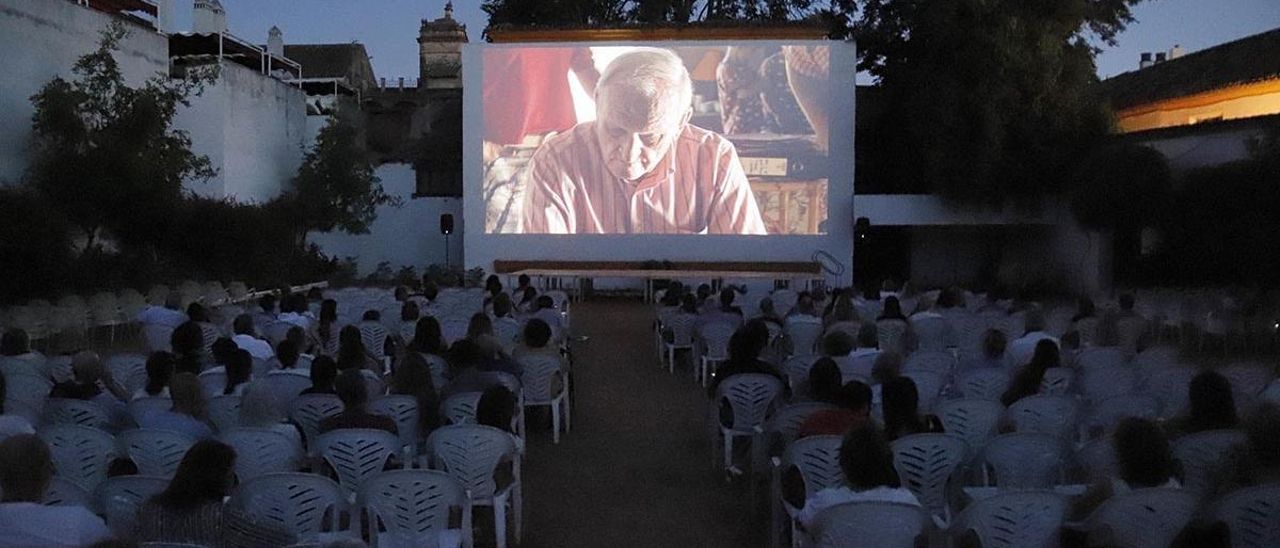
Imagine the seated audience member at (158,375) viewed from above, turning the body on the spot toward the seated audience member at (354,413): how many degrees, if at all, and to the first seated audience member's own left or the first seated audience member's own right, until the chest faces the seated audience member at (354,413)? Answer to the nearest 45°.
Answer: approximately 90° to the first seated audience member's own right

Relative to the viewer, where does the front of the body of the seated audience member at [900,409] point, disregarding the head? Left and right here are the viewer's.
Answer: facing away from the viewer

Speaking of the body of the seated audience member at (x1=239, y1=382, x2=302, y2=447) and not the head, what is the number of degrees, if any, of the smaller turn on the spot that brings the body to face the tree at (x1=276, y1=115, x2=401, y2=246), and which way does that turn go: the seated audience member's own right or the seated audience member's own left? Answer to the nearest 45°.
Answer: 0° — they already face it

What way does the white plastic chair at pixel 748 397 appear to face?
away from the camera

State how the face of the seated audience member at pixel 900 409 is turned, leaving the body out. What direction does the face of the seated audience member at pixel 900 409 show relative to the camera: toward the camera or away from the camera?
away from the camera

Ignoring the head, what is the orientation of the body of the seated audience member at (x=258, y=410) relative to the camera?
away from the camera

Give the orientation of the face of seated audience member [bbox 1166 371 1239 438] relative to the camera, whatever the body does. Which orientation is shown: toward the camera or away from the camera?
away from the camera

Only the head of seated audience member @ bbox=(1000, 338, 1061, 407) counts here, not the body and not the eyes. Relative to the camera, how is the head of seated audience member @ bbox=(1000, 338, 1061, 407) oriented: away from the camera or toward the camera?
away from the camera

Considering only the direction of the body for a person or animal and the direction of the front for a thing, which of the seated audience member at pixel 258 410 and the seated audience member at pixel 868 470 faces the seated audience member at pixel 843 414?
the seated audience member at pixel 868 470

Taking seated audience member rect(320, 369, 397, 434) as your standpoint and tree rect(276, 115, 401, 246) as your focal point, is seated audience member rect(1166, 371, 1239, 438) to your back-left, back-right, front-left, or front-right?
back-right

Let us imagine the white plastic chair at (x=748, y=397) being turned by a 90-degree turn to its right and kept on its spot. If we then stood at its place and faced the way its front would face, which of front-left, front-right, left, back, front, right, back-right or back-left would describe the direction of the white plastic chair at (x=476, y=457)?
back-right

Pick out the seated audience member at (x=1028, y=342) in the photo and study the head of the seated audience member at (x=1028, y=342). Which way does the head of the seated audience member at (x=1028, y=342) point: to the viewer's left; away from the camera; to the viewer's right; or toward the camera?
away from the camera

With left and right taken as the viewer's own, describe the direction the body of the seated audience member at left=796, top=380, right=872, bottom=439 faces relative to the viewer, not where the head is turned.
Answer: facing away from the viewer

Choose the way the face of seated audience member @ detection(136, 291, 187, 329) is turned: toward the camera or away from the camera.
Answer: away from the camera

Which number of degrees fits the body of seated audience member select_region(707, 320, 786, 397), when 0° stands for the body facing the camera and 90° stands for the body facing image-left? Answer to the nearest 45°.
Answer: approximately 180°
